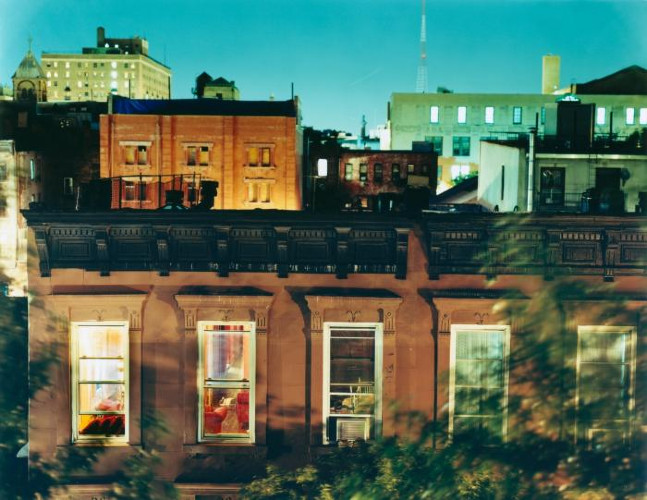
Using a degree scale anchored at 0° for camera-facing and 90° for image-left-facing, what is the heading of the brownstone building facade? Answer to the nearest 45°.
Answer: approximately 0°
